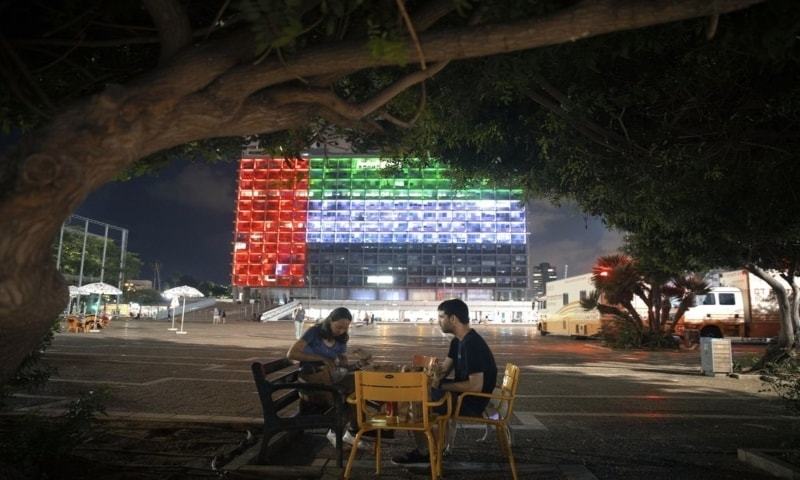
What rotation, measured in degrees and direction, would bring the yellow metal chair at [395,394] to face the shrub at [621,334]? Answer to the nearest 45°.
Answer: approximately 45° to its right

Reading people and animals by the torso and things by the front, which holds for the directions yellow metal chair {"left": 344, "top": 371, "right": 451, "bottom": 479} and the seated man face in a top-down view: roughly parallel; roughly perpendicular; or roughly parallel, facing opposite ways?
roughly perpendicular

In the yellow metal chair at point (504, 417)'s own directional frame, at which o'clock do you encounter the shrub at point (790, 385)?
The shrub is roughly at 5 o'clock from the yellow metal chair.

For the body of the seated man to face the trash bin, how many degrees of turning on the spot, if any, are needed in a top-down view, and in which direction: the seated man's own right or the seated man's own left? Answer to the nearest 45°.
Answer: approximately 135° to the seated man's own right

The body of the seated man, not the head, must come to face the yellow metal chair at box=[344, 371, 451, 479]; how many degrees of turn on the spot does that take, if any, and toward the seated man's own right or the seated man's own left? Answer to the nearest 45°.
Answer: approximately 45° to the seated man's own left

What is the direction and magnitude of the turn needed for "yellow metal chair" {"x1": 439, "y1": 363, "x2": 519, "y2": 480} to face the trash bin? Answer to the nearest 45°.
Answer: approximately 135° to its right

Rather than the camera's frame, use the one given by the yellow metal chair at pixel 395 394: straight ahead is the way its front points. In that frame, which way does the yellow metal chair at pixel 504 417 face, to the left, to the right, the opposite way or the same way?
to the left

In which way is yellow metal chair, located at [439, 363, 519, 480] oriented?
to the viewer's left

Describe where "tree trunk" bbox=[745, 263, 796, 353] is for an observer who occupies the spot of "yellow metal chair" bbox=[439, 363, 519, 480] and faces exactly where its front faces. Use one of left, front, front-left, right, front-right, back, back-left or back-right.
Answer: back-right

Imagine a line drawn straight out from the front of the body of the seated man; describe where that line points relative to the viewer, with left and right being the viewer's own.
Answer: facing to the left of the viewer

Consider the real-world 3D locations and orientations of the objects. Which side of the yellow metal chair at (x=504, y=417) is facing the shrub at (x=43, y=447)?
front

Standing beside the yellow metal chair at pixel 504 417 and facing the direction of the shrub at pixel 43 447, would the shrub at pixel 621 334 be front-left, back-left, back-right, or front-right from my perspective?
back-right

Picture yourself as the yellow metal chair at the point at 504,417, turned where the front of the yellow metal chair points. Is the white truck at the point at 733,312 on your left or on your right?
on your right

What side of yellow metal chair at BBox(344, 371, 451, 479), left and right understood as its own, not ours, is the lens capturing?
back

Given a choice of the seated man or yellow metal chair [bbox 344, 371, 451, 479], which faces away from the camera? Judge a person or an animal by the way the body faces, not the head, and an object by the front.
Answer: the yellow metal chair

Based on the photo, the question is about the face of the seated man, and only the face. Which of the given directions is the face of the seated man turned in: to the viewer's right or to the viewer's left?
to the viewer's left

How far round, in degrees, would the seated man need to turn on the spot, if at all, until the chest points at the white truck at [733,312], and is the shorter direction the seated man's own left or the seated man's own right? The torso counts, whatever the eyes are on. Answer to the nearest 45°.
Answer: approximately 135° to the seated man's own right

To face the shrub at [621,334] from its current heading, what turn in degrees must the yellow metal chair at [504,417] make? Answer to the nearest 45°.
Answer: approximately 90° to its right
